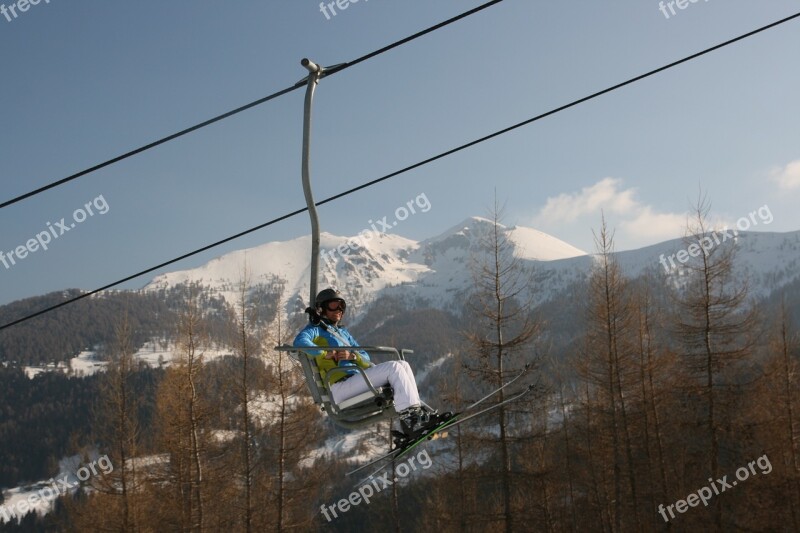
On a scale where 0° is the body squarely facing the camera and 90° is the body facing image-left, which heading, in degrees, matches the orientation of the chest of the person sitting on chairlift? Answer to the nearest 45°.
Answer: approximately 315°

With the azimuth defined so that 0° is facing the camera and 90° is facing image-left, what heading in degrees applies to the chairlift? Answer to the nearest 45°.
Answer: approximately 270°

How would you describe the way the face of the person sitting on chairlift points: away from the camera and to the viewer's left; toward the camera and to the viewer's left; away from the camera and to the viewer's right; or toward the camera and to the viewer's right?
toward the camera and to the viewer's right
